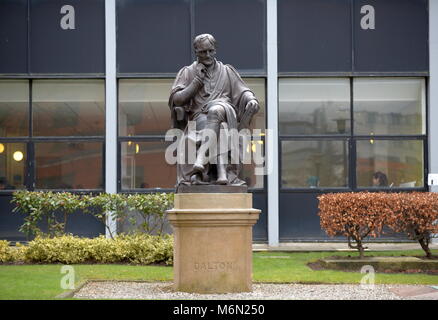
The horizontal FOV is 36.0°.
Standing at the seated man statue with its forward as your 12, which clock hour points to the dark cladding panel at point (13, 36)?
The dark cladding panel is roughly at 5 o'clock from the seated man statue.

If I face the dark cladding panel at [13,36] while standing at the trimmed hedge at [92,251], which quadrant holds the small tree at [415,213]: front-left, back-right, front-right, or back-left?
back-right

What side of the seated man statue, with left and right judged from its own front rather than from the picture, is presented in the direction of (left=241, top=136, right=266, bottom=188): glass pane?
back

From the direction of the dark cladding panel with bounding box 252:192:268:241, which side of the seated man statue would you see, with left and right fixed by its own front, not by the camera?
back

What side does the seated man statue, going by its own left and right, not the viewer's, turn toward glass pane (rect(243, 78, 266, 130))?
back

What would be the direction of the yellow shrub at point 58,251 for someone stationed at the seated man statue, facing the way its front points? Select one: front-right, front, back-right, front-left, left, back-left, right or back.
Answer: back-right

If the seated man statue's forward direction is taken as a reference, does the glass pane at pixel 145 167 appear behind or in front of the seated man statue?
behind

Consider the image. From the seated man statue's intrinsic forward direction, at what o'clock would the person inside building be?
The person inside building is roughly at 7 o'clock from the seated man statue.

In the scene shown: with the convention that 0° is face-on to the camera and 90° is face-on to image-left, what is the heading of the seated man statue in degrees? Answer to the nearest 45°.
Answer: approximately 0°

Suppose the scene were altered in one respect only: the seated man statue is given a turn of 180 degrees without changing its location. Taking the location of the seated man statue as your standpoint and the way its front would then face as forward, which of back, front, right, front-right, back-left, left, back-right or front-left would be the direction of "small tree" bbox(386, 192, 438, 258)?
front-right
